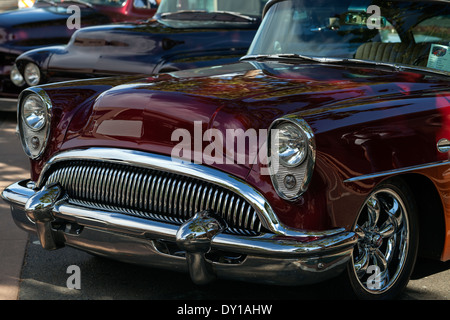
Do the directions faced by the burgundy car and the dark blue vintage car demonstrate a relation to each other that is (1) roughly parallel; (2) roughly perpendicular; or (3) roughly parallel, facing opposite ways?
roughly parallel

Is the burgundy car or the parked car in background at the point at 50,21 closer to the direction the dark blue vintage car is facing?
the burgundy car

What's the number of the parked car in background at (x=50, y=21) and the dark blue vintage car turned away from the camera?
0

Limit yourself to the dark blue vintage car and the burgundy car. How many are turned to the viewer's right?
0

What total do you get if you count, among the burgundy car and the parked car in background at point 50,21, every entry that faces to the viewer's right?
0

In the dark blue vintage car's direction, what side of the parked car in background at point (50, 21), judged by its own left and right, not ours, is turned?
left

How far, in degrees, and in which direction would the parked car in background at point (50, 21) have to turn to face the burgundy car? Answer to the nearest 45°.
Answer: approximately 45° to its left

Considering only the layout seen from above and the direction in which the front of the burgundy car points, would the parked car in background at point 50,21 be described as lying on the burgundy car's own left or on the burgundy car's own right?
on the burgundy car's own right

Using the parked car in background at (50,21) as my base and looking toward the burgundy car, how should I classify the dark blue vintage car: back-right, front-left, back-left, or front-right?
front-left

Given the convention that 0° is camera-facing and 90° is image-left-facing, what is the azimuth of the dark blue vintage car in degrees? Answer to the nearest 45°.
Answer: approximately 45°

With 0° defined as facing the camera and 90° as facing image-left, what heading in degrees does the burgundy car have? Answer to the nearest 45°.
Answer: approximately 45°

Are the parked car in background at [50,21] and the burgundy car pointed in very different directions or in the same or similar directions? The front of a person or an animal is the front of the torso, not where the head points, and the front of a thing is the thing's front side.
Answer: same or similar directions

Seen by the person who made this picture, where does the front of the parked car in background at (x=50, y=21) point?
facing the viewer and to the left of the viewer

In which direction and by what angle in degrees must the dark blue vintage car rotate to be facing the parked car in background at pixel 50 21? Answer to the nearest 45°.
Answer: approximately 90° to its right

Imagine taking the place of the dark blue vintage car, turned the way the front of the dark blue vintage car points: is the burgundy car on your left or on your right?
on your left
